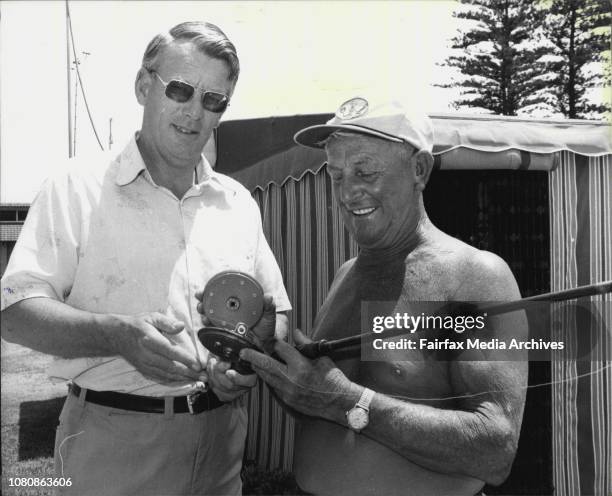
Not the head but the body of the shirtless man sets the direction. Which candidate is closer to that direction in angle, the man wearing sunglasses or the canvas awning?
the man wearing sunglasses

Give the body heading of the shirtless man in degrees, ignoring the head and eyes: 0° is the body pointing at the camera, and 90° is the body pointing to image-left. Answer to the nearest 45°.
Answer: approximately 45°

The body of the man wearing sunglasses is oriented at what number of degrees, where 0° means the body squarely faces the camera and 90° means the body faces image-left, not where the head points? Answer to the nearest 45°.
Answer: approximately 315°

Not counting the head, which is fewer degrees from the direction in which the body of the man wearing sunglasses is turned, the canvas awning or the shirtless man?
the shirtless man

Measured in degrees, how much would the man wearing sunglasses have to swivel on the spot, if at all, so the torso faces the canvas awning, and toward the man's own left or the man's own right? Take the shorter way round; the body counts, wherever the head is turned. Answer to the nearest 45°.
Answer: approximately 90° to the man's own left

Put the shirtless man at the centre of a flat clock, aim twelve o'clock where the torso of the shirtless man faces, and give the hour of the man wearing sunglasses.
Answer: The man wearing sunglasses is roughly at 2 o'clock from the shirtless man.

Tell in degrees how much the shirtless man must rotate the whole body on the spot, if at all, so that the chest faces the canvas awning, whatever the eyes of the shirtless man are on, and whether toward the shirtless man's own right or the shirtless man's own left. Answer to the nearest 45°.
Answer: approximately 135° to the shirtless man's own right

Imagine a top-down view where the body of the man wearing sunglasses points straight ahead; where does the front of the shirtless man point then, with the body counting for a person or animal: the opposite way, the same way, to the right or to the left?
to the right

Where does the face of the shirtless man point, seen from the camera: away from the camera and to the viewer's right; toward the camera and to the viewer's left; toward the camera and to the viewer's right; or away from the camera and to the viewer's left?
toward the camera and to the viewer's left
